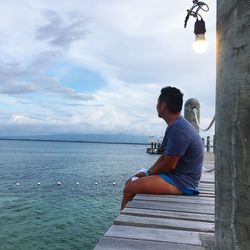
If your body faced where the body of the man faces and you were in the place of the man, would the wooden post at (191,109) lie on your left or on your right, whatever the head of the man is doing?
on your right

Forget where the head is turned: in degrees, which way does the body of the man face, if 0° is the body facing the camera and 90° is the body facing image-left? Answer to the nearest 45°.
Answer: approximately 90°
